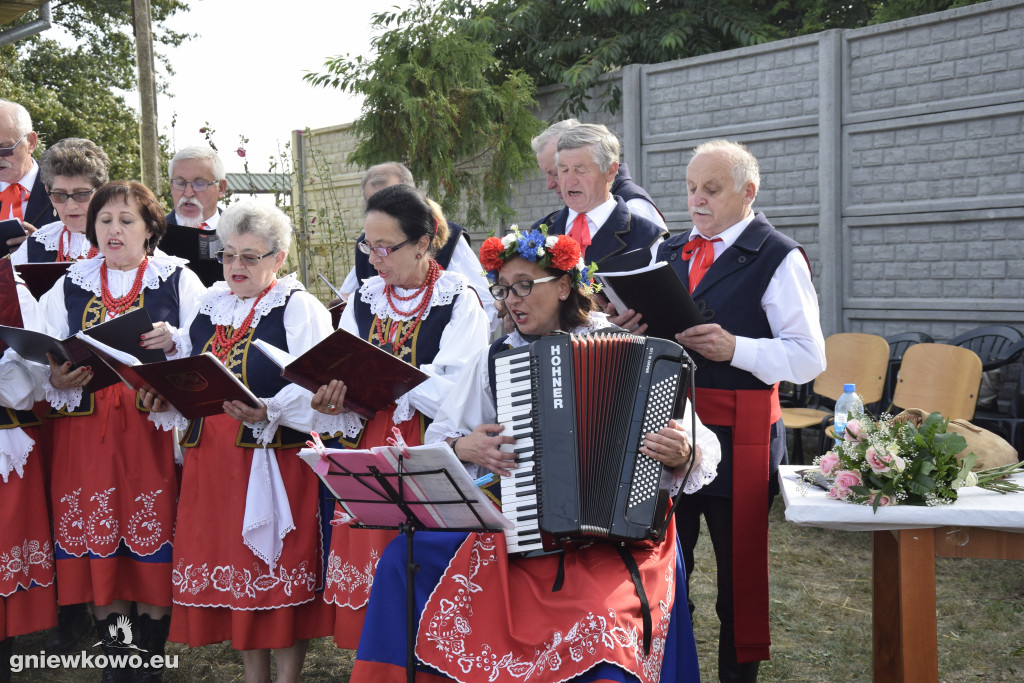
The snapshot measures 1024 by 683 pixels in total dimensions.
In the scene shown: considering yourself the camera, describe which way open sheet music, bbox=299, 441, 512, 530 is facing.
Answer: facing away from the viewer and to the right of the viewer

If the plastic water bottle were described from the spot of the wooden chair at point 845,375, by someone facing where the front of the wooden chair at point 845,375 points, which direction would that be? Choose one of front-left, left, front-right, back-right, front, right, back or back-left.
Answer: front-left

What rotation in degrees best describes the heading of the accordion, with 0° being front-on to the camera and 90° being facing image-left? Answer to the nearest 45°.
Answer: approximately 0°

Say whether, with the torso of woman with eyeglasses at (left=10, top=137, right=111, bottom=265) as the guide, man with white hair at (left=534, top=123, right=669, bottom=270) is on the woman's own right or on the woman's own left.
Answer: on the woman's own left

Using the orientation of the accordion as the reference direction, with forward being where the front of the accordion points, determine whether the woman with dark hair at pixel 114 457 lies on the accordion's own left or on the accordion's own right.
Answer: on the accordion's own right

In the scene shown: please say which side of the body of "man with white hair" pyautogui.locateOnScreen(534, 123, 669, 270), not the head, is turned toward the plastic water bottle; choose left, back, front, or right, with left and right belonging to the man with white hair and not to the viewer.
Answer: left

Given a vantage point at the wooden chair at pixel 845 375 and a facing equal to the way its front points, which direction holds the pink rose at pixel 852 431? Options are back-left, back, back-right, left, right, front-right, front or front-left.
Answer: front-left

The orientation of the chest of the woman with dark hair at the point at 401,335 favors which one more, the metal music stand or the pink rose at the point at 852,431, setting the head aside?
the metal music stand
